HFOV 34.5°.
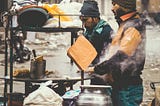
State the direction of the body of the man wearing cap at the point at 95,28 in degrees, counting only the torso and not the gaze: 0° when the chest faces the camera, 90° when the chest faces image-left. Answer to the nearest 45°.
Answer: approximately 45°

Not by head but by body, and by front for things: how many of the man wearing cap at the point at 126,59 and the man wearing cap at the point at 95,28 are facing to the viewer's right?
0

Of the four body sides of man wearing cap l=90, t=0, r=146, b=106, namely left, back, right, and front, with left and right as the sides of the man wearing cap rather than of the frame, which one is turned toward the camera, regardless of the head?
left

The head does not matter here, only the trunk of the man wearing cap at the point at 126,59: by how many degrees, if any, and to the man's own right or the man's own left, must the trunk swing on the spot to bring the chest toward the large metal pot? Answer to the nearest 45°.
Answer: approximately 45° to the man's own left

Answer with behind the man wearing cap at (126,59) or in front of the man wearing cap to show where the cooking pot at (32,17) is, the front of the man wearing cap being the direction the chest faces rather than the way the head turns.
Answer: in front

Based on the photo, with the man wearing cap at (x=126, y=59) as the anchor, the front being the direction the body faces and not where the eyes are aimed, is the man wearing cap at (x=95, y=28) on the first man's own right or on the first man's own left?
on the first man's own right

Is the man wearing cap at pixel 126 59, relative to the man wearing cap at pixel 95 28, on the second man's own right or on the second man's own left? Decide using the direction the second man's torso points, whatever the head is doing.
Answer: on the second man's own left

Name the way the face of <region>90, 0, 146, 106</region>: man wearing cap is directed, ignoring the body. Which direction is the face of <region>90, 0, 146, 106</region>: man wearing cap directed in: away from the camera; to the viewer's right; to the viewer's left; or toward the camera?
to the viewer's left
